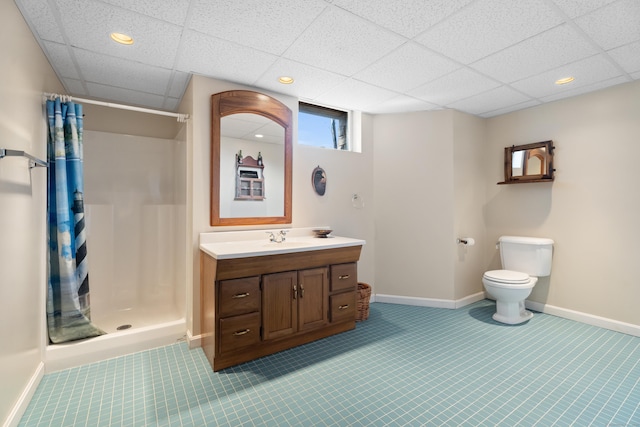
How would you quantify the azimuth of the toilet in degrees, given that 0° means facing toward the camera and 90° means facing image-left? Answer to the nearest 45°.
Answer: approximately 45°

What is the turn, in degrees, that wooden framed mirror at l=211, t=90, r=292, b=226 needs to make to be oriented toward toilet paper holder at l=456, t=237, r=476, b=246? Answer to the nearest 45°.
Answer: approximately 45° to its left

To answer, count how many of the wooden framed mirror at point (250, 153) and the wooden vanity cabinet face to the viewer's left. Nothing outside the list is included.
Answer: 0

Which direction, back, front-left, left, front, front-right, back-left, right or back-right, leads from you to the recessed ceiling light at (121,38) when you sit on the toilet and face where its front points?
front

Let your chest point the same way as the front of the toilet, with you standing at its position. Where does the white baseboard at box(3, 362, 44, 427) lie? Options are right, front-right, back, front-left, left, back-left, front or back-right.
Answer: front

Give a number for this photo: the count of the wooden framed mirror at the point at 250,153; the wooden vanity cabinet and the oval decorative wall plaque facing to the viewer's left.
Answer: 0

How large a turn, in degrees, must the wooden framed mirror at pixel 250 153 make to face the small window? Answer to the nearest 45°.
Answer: approximately 90° to its left

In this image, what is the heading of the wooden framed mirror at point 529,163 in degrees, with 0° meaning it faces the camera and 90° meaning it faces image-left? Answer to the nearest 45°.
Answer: approximately 45°

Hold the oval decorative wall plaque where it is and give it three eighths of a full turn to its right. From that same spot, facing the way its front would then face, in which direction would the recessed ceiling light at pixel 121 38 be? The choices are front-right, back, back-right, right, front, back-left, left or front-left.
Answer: front-left
